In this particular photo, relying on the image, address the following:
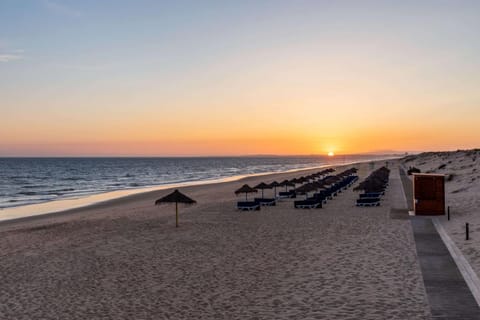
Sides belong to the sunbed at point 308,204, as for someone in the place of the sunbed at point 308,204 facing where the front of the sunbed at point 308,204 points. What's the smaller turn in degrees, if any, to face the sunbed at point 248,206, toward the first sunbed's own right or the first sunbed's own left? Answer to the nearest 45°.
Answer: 0° — it already faces it

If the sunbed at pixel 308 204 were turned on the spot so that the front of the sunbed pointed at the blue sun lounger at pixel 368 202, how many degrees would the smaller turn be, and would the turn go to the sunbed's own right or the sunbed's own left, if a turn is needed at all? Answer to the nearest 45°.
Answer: approximately 180°

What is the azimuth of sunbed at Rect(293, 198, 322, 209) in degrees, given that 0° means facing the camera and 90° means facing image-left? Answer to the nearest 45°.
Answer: approximately 90°

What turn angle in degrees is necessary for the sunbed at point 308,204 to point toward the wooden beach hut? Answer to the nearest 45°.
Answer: approximately 135° to its left
